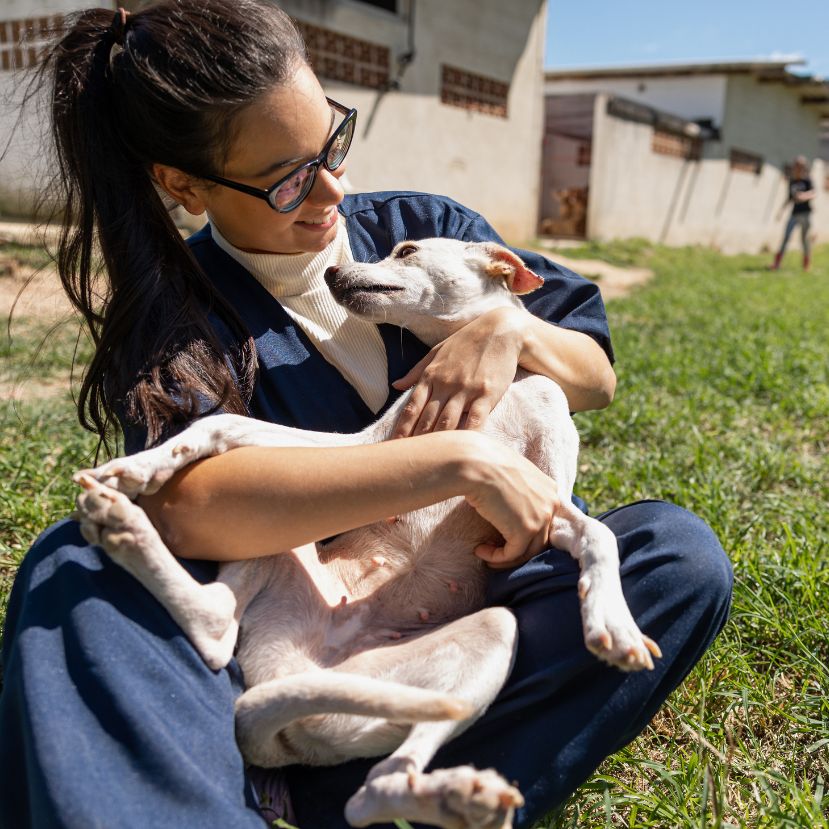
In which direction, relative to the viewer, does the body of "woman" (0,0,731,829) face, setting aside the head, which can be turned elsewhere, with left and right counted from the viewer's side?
facing the viewer and to the right of the viewer

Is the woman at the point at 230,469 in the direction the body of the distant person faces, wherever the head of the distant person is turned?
yes

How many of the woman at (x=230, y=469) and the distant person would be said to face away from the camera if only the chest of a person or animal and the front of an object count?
0

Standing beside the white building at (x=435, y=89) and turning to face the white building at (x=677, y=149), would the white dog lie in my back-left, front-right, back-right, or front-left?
back-right

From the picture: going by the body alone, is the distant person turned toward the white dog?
yes

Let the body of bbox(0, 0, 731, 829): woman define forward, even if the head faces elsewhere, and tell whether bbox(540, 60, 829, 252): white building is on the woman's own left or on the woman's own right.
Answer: on the woman's own left

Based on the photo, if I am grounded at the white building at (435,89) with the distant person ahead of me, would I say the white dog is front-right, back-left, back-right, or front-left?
back-right
